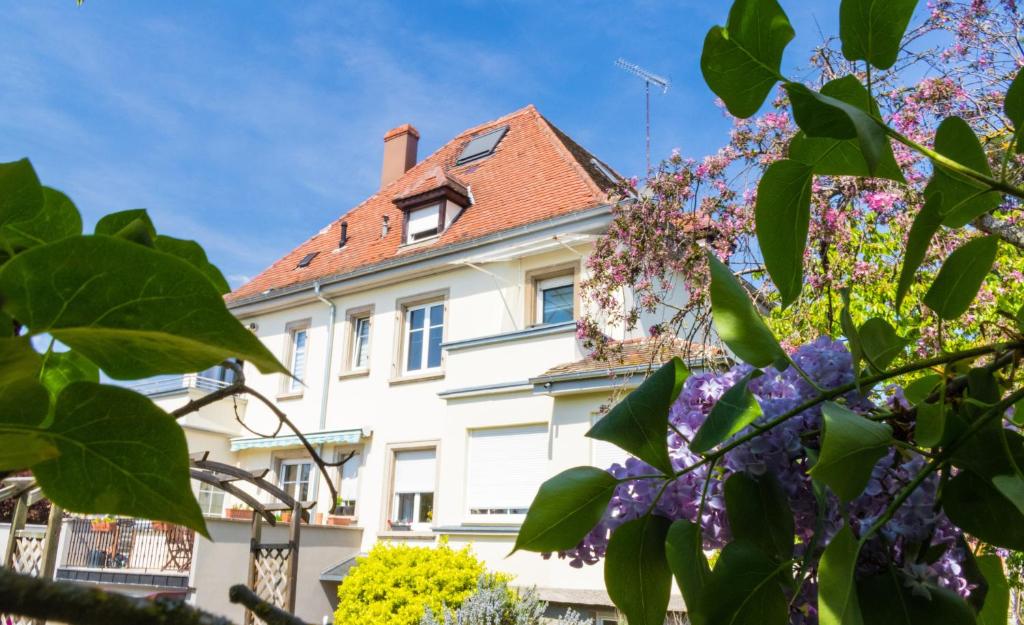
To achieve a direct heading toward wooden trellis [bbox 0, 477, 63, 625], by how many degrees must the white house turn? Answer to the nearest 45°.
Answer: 0° — it already faces it

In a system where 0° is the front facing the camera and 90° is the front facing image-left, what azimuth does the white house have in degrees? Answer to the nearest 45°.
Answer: approximately 45°
